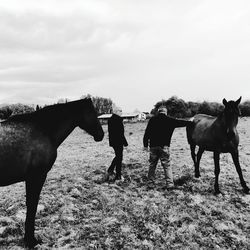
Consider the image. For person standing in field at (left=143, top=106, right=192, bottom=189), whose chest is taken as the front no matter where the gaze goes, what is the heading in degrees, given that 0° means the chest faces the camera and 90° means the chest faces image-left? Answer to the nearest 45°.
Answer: approximately 180°

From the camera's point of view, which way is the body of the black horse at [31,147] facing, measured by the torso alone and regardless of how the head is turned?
to the viewer's right

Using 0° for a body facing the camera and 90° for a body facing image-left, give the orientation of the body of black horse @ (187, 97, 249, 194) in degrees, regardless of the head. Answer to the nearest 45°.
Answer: approximately 315°

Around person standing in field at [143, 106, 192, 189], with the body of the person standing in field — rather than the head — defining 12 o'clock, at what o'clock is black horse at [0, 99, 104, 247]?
The black horse is roughly at 7 o'clock from the person standing in field.
